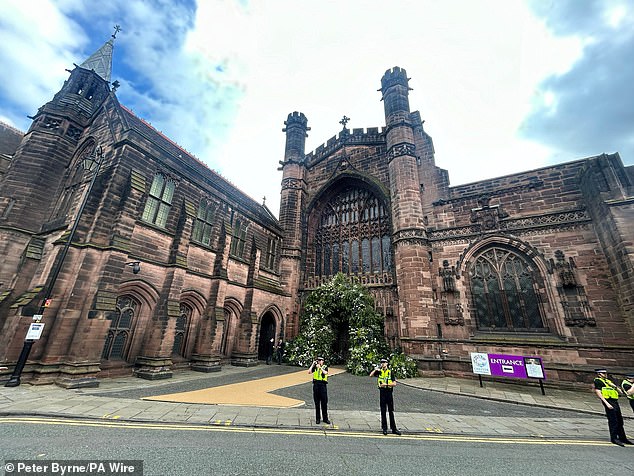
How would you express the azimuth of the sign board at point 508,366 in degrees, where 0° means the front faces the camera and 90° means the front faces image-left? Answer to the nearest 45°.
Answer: approximately 0°

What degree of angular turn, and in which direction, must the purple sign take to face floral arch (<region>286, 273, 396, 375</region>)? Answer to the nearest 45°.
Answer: approximately 90° to its right

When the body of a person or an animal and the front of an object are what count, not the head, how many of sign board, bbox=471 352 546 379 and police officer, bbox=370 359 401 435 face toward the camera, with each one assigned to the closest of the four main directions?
2

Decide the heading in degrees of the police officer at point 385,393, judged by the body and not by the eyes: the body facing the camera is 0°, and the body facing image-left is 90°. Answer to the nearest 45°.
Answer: approximately 0°

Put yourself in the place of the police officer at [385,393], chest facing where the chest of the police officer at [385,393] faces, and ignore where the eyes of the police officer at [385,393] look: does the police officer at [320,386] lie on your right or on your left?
on your right
